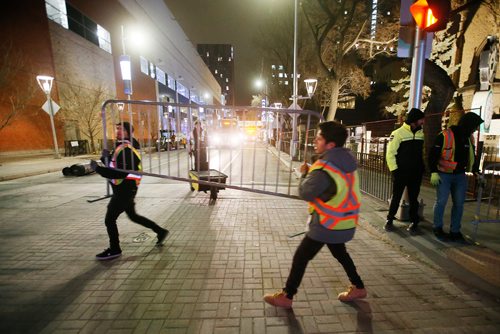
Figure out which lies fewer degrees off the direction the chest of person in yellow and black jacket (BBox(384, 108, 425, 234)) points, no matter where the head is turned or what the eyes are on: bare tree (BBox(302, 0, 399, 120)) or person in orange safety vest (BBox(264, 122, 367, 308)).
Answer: the person in orange safety vest

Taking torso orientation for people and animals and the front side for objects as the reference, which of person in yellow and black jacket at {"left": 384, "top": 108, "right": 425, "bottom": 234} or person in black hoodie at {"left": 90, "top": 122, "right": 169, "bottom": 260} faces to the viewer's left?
the person in black hoodie

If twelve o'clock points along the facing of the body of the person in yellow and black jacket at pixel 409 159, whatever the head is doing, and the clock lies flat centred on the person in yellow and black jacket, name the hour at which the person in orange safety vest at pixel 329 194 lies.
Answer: The person in orange safety vest is roughly at 2 o'clock from the person in yellow and black jacket.

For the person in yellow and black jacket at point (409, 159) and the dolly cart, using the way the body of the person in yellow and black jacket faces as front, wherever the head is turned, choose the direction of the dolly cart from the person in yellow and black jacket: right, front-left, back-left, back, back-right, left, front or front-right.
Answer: back-right

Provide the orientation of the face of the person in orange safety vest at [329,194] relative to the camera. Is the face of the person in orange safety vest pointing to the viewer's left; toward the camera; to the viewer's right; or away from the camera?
to the viewer's left

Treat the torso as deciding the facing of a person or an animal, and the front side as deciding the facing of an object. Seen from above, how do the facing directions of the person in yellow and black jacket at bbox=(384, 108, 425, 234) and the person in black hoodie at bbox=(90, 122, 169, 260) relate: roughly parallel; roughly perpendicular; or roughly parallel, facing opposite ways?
roughly perpendicular

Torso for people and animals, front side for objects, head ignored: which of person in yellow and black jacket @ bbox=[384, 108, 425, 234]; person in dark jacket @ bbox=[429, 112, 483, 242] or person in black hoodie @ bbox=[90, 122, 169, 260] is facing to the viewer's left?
the person in black hoodie

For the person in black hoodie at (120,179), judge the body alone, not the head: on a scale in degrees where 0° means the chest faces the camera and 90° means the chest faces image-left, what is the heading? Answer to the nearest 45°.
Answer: approximately 90°

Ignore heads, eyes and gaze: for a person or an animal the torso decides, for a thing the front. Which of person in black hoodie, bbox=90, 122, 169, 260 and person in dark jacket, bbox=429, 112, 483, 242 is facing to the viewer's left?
the person in black hoodie

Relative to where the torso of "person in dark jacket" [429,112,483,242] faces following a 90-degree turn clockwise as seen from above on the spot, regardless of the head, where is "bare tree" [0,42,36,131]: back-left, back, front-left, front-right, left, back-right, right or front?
front-right

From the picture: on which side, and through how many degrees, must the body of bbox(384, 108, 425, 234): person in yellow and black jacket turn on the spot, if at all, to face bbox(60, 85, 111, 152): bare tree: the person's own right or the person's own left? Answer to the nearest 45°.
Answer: approximately 135° to the person's own right
